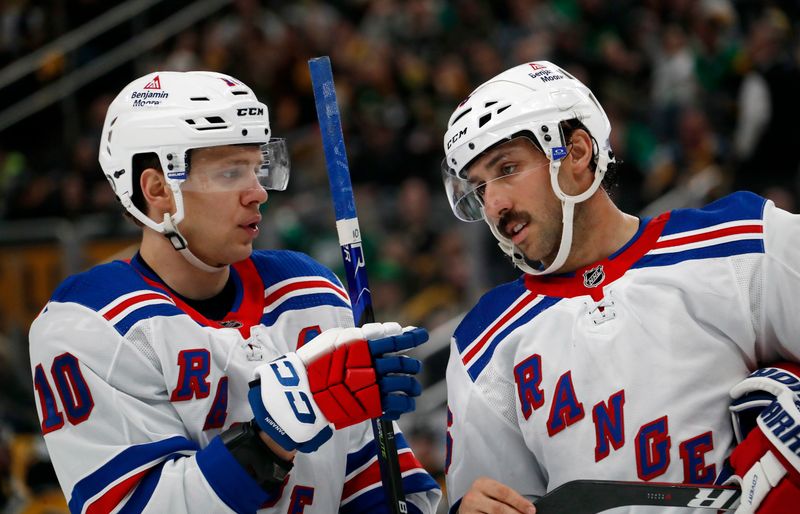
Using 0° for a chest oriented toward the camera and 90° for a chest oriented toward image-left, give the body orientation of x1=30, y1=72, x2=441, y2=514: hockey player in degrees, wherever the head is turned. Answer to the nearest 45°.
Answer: approximately 315°

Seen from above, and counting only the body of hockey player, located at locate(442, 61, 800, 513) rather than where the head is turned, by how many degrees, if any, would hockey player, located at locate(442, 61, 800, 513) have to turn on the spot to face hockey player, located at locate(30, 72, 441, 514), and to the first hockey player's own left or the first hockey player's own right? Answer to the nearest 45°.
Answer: approximately 45° to the first hockey player's own right

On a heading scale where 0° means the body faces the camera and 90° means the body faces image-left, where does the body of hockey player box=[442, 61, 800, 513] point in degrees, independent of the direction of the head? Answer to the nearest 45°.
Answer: approximately 45°

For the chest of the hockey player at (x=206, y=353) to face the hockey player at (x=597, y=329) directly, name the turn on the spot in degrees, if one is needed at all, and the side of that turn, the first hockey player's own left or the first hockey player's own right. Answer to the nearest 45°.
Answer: approximately 45° to the first hockey player's own left

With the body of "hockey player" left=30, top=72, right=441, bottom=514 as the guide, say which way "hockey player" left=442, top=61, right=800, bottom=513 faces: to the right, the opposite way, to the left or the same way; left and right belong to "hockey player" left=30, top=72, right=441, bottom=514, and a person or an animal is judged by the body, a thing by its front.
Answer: to the right

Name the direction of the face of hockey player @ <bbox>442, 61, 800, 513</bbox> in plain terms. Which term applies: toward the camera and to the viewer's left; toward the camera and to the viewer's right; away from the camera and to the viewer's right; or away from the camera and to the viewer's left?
toward the camera and to the viewer's left

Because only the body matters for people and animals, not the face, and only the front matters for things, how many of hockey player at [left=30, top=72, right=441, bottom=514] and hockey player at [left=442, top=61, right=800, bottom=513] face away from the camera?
0
